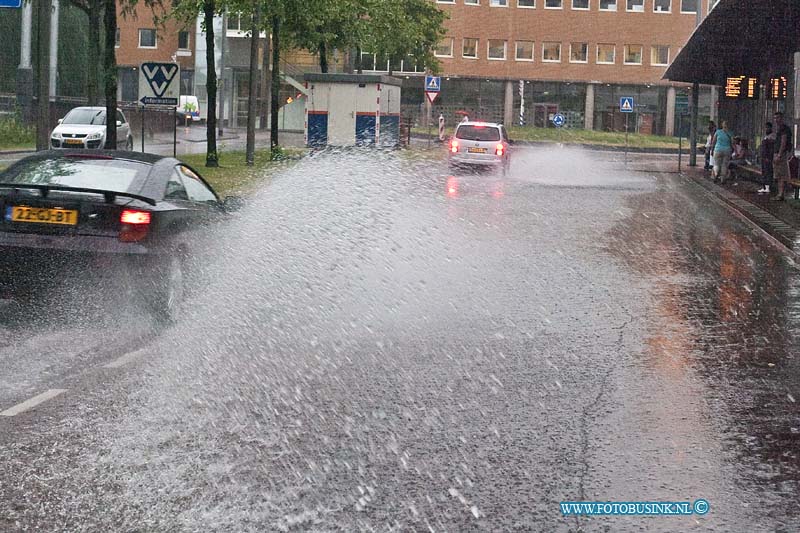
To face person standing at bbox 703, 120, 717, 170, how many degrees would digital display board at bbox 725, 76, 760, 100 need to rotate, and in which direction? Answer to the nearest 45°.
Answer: approximately 135° to its right

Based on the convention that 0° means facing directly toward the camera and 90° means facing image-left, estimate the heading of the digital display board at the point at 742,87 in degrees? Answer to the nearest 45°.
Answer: approximately 0°

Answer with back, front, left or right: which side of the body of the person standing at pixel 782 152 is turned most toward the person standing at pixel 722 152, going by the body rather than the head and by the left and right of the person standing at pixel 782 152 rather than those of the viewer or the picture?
right

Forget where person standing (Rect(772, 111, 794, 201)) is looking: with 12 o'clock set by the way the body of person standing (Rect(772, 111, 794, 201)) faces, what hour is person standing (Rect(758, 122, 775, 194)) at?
person standing (Rect(758, 122, 775, 194)) is roughly at 3 o'clock from person standing (Rect(772, 111, 794, 201)).

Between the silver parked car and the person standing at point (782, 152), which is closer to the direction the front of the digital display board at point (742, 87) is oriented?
the person standing
